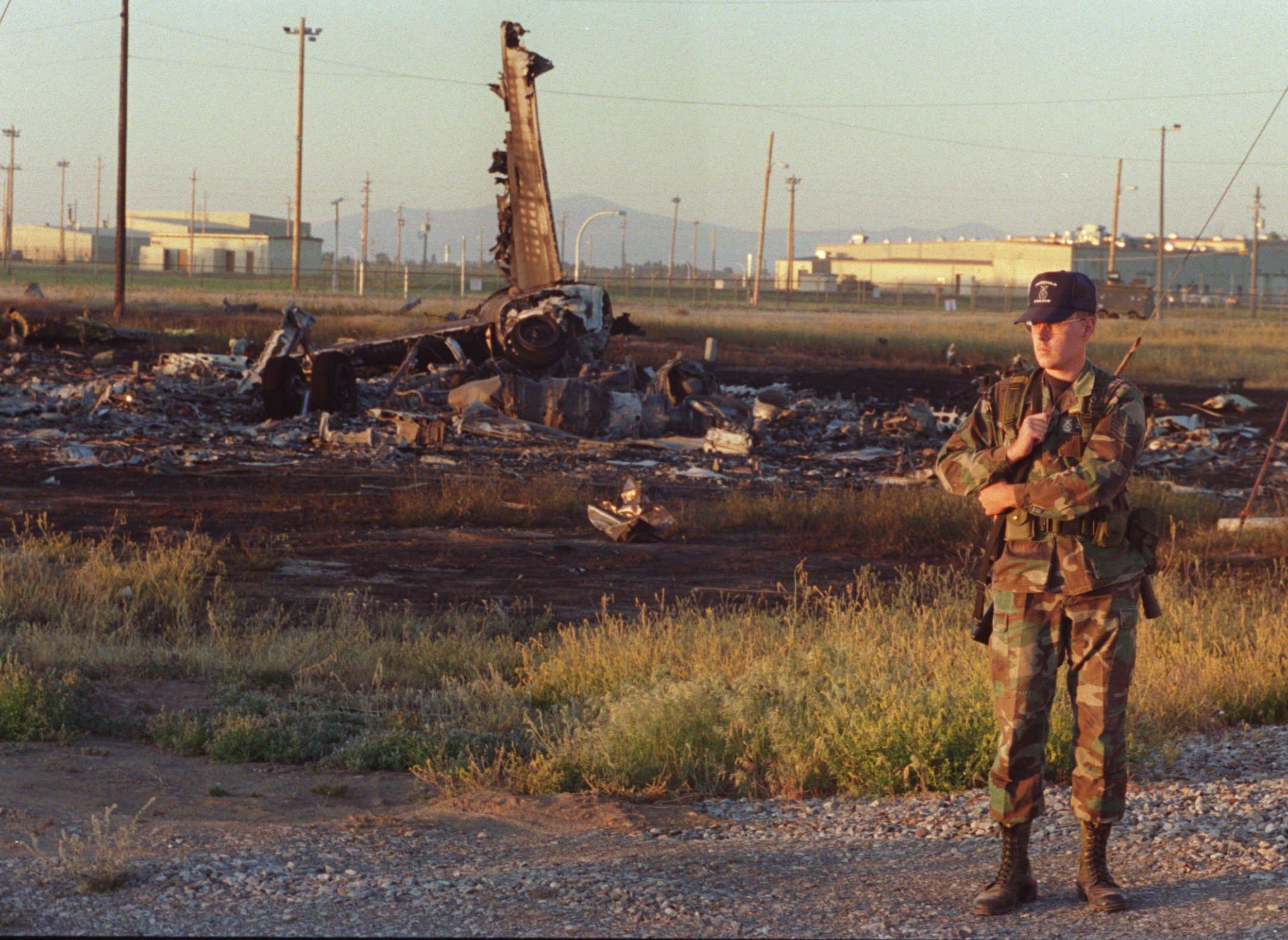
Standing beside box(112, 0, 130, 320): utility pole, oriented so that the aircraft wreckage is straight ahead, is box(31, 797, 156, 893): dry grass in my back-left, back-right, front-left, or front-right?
front-right

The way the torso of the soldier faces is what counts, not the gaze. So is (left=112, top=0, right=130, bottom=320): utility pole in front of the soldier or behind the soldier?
behind

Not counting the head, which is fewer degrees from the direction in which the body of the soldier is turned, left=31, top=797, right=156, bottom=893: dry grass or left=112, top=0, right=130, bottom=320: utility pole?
the dry grass

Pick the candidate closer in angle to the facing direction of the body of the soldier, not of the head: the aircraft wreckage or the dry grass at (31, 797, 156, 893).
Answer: the dry grass

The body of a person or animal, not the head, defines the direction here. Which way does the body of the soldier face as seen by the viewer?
toward the camera

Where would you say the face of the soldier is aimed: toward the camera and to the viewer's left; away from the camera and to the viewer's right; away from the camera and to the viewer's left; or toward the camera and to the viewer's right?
toward the camera and to the viewer's left

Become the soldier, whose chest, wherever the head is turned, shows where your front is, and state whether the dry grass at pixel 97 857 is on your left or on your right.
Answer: on your right
